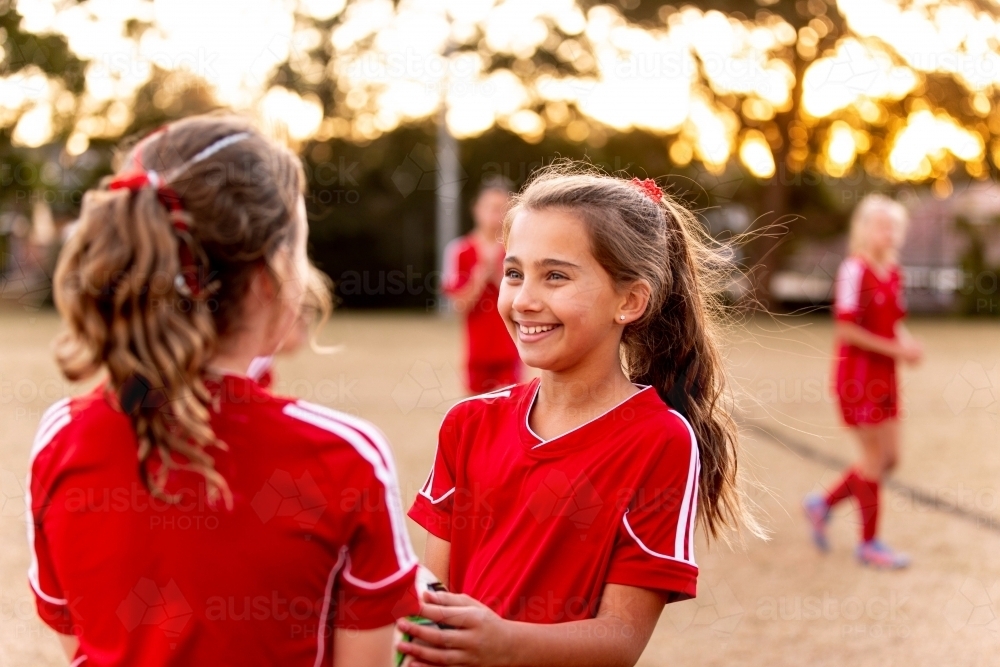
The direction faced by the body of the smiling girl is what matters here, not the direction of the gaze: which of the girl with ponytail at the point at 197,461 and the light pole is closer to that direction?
the girl with ponytail

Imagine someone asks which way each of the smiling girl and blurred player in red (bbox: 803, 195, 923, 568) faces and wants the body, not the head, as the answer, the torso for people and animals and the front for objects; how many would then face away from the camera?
0

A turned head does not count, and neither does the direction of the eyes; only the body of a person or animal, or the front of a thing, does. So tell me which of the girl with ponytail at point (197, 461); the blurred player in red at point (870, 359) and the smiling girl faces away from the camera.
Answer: the girl with ponytail

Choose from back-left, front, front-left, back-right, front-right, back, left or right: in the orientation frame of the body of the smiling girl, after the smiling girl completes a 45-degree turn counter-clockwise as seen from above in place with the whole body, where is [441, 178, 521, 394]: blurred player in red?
back

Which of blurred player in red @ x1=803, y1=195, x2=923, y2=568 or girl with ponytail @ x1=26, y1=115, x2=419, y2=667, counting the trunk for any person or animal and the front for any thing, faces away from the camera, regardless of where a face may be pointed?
the girl with ponytail

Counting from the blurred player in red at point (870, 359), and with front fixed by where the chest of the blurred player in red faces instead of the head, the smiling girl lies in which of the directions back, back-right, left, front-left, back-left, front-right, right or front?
front-right

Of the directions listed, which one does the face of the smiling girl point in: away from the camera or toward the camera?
toward the camera

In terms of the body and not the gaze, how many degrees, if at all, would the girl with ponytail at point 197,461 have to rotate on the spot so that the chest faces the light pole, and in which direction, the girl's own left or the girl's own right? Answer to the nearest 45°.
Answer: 0° — they already face it

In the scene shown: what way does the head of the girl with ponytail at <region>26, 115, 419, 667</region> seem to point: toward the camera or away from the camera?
away from the camera

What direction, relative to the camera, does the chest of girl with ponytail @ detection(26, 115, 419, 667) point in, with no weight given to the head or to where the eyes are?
away from the camera

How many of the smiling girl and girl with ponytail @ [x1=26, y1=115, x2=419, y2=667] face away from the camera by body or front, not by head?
1

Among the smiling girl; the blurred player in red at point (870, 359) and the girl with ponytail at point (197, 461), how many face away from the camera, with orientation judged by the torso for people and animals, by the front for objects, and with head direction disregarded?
1

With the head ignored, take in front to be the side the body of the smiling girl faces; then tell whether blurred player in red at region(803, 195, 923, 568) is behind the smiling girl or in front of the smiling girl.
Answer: behind

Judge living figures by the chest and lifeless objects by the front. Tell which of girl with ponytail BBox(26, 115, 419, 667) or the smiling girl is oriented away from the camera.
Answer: the girl with ponytail

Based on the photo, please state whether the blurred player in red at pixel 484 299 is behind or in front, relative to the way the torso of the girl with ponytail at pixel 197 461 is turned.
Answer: in front

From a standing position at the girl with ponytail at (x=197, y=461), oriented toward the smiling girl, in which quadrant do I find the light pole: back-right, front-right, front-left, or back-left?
front-left
